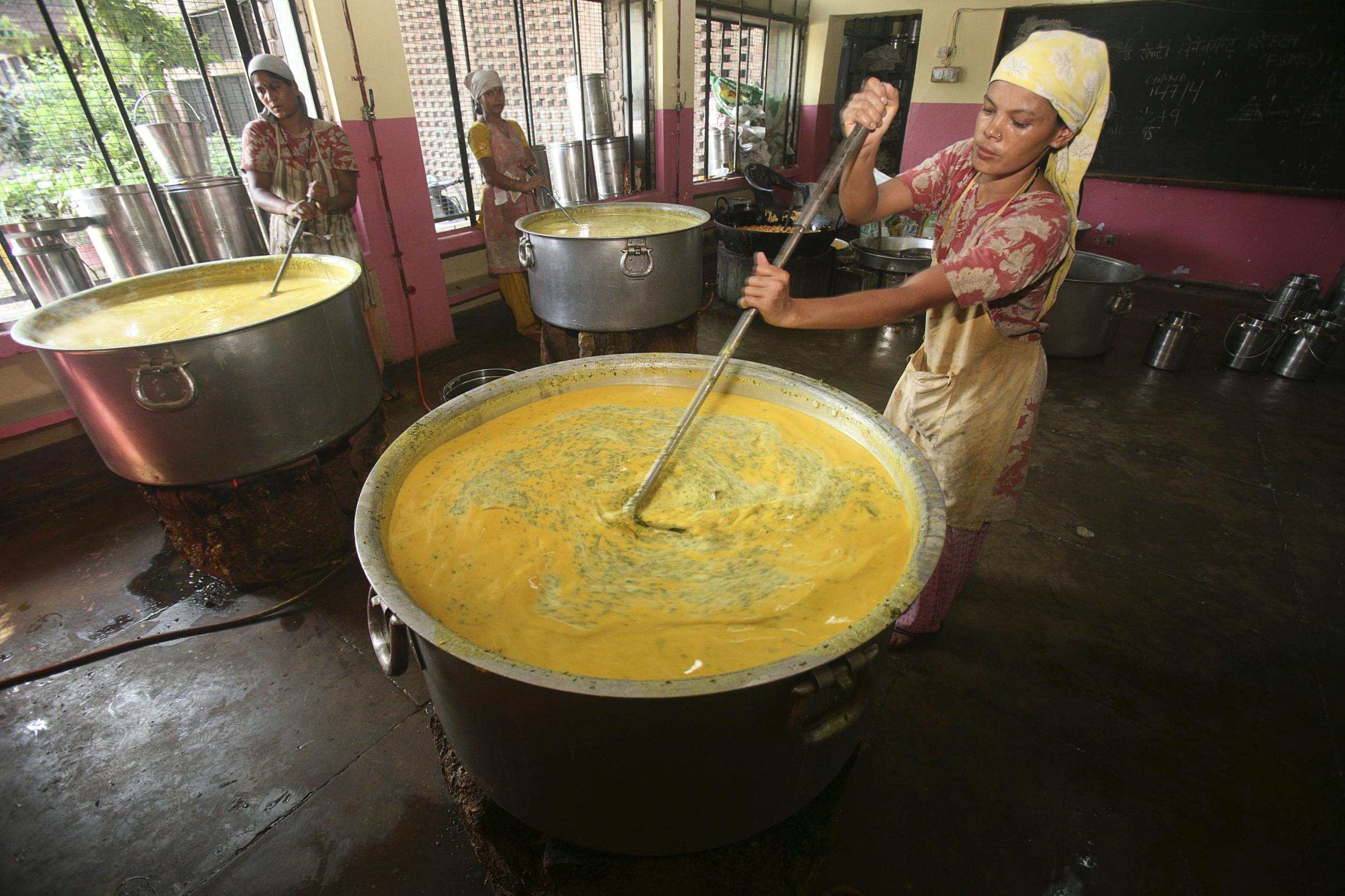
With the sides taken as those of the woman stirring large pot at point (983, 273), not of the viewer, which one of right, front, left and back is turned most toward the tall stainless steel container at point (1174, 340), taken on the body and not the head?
back

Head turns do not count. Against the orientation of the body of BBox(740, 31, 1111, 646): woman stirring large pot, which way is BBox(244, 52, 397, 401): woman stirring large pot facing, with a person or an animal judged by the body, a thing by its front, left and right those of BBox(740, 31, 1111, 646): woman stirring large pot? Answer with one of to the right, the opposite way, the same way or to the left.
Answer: to the left

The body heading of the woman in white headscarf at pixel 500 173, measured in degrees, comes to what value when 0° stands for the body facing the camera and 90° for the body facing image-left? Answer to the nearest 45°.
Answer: approximately 315°

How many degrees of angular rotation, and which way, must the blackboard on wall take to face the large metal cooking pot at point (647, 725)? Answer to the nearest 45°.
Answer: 0° — it already faces it

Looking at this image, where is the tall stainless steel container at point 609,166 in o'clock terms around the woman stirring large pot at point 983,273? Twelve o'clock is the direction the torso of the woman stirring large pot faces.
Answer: The tall stainless steel container is roughly at 3 o'clock from the woman stirring large pot.

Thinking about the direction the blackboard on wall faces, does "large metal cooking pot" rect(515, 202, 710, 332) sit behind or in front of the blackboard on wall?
in front

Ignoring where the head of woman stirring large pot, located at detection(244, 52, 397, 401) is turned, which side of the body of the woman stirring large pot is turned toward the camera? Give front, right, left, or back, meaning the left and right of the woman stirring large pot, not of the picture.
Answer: front

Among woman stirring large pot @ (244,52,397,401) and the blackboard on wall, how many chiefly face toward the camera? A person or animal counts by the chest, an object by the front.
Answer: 2

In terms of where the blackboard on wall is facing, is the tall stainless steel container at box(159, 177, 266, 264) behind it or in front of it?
in front

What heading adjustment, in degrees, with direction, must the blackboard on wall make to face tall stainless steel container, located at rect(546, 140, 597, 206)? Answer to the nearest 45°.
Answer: approximately 45° to its right

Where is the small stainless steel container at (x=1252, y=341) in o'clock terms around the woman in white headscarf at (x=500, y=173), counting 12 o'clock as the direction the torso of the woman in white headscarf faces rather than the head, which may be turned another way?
The small stainless steel container is roughly at 11 o'clock from the woman in white headscarf.

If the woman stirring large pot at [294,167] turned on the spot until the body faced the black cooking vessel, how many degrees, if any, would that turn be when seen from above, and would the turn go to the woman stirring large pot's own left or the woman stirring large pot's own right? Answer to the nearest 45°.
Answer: approximately 90° to the woman stirring large pot's own left

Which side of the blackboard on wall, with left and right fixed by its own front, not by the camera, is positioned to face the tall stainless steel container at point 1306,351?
front

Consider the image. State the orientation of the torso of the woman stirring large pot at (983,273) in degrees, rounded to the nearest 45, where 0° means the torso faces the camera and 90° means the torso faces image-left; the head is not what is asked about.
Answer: approximately 45°

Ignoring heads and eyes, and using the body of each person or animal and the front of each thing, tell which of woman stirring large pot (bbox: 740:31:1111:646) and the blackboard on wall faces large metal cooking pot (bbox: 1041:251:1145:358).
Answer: the blackboard on wall

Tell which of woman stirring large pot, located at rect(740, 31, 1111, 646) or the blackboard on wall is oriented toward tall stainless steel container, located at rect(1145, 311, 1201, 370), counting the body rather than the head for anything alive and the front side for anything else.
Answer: the blackboard on wall

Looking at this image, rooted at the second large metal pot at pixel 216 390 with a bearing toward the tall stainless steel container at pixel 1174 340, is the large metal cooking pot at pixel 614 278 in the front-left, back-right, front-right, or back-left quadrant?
front-left

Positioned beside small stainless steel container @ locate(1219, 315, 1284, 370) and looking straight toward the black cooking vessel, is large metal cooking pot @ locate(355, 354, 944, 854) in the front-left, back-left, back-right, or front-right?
front-left

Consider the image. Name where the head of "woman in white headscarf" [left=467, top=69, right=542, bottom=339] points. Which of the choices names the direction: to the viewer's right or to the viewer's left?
to the viewer's right

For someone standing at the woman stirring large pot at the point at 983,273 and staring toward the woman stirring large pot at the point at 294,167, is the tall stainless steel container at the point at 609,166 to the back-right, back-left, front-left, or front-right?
front-right
